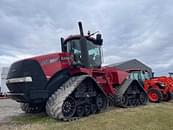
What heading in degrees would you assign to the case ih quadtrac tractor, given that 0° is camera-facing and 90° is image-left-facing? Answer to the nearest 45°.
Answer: approximately 45°

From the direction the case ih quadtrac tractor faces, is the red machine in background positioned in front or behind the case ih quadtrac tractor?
behind
